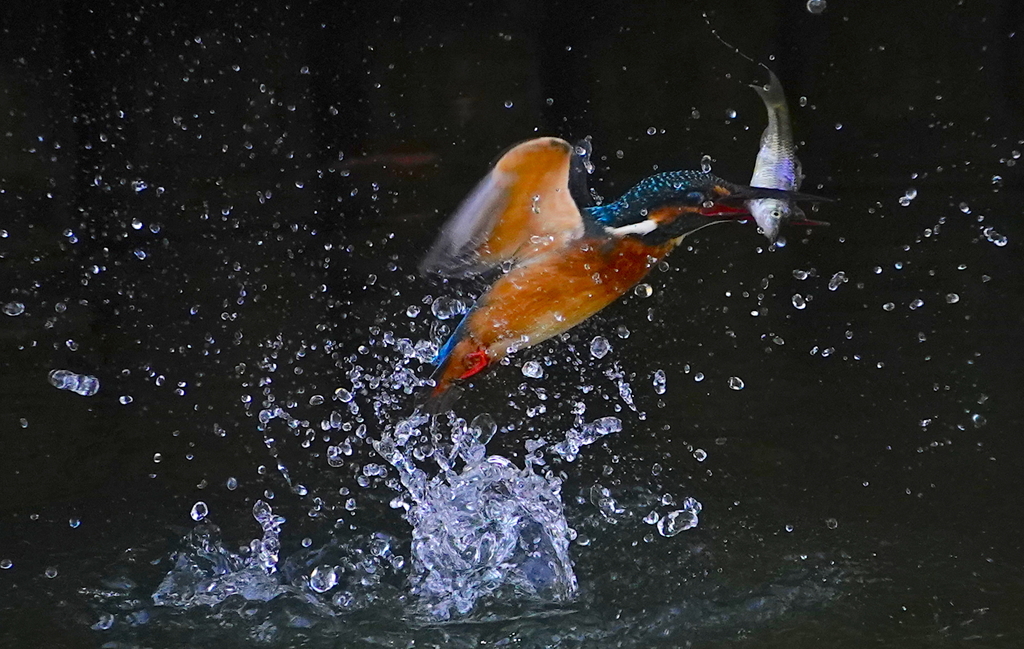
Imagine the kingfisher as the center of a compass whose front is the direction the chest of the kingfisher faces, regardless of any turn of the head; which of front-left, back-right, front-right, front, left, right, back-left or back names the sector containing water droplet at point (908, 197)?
front-left

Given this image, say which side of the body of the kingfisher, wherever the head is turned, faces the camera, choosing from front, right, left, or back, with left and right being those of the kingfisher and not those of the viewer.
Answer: right

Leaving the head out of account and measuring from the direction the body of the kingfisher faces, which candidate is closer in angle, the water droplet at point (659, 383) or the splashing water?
the water droplet
